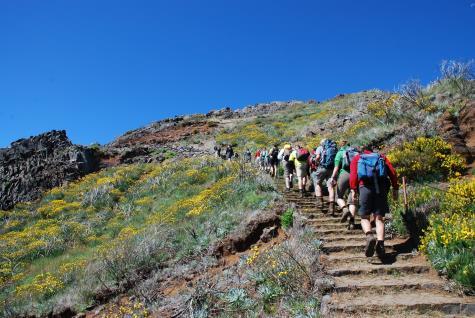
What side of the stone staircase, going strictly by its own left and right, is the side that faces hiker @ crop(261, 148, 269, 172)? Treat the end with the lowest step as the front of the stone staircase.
back

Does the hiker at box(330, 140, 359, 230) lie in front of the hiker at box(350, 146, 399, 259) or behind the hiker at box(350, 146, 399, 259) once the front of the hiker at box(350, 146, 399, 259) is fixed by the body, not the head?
in front

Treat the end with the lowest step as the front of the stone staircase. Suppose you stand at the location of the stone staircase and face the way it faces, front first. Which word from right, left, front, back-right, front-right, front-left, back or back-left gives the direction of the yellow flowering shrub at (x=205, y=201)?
back-right

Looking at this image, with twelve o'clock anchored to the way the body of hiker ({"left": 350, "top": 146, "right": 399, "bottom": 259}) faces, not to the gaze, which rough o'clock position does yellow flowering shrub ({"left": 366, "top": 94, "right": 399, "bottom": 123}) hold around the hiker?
The yellow flowering shrub is roughly at 12 o'clock from the hiker.

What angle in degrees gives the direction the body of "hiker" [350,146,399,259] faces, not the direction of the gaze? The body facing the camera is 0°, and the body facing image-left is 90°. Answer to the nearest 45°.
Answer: approximately 180°

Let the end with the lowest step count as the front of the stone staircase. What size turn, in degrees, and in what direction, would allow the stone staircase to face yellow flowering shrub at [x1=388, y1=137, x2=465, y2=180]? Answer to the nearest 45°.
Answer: approximately 180°

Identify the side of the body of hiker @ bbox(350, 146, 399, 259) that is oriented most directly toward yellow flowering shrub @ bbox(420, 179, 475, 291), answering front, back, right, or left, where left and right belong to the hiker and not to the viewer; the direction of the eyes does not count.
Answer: right

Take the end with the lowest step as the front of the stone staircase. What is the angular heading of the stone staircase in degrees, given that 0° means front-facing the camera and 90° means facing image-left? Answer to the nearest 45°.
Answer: approximately 0°

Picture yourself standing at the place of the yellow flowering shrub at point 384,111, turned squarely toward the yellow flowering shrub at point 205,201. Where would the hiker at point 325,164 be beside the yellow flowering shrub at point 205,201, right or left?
left

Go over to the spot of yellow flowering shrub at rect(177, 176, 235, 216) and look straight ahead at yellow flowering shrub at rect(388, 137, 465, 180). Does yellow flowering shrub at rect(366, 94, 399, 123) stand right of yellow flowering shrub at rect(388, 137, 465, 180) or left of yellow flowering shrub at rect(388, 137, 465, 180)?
left
